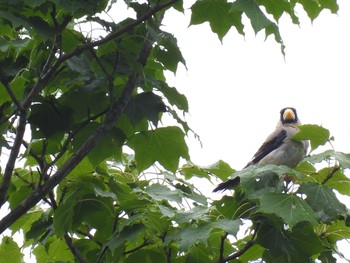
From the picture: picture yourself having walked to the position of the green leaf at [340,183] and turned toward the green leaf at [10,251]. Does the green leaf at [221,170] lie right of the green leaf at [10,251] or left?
right

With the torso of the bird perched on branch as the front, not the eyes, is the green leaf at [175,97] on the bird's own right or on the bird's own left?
on the bird's own right

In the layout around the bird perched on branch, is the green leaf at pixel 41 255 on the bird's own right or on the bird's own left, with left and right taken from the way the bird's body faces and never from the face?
on the bird's own right

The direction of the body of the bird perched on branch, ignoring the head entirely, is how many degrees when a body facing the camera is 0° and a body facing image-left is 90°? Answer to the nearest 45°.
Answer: approximately 315°

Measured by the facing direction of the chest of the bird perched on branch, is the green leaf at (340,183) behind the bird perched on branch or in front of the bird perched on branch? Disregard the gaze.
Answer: in front

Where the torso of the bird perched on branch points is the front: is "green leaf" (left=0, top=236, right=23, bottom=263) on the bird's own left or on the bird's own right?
on the bird's own right

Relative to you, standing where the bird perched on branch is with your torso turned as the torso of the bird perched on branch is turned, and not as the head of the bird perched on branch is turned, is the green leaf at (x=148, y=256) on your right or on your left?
on your right

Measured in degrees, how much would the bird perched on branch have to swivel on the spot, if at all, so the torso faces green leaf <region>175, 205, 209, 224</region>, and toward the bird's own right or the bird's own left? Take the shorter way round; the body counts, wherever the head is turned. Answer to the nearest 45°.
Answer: approximately 135° to the bird's own right

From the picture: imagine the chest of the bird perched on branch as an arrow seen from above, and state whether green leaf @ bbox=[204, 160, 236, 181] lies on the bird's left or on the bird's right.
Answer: on the bird's right

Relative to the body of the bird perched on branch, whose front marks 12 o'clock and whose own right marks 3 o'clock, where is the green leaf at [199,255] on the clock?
The green leaf is roughly at 2 o'clock from the bird perched on branch.
